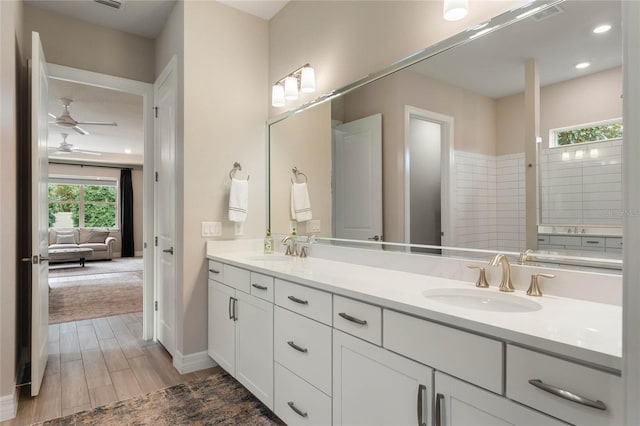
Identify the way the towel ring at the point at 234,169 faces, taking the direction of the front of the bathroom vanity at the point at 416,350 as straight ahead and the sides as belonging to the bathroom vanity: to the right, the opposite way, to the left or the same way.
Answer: to the left

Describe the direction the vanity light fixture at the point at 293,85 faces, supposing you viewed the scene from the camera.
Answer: facing the viewer and to the left of the viewer

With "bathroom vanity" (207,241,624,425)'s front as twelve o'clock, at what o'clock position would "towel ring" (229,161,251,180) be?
The towel ring is roughly at 3 o'clock from the bathroom vanity.

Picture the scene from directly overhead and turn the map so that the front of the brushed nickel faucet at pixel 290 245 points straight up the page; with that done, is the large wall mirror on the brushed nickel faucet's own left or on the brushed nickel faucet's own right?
on the brushed nickel faucet's own left

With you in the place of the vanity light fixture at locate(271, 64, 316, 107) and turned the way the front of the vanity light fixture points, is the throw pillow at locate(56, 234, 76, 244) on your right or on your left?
on your right

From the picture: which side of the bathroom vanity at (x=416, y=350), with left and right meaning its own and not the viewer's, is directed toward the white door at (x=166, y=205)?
right

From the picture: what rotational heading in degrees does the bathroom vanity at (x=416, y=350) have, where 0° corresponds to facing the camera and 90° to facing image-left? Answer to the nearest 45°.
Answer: approximately 45°

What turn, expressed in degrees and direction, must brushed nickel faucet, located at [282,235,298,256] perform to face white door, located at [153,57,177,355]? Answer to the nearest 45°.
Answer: approximately 45° to its right

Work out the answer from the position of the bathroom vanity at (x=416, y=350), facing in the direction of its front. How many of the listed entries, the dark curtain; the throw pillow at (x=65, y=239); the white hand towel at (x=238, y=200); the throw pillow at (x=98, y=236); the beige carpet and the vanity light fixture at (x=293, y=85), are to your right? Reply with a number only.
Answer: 6

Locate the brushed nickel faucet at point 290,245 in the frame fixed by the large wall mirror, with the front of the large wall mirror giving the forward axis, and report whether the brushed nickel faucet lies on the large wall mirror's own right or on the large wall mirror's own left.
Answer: on the large wall mirror's own right

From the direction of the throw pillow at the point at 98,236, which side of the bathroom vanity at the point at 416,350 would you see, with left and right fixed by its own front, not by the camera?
right
